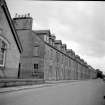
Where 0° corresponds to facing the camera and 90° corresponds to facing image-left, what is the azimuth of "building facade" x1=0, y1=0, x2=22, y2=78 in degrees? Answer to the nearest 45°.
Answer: approximately 315°
